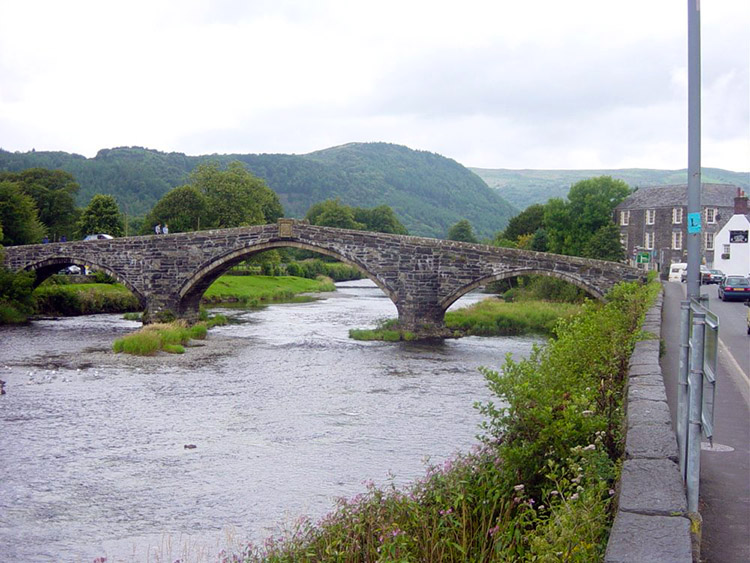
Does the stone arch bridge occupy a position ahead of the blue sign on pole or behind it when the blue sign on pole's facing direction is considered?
behind

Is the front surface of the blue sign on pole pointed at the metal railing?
yes

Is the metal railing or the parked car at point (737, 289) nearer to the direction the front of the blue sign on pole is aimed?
the metal railing

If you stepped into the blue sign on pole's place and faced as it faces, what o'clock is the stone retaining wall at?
The stone retaining wall is roughly at 12 o'clock from the blue sign on pole.

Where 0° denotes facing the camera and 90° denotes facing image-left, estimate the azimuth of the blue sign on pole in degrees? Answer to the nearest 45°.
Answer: approximately 0°

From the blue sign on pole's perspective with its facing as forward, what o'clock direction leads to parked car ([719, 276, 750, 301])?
The parked car is roughly at 6 o'clock from the blue sign on pole.
